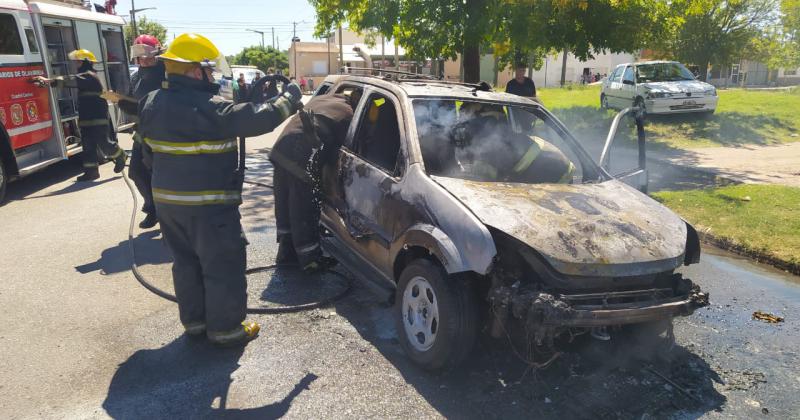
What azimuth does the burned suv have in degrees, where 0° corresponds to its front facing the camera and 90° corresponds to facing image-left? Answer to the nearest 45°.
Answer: approximately 315°

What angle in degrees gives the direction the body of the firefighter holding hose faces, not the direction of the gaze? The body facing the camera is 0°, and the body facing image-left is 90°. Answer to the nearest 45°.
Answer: approximately 225°

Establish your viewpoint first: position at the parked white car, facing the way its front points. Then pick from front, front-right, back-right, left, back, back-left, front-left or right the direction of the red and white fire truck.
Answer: right

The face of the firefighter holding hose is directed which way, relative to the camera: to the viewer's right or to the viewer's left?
to the viewer's right

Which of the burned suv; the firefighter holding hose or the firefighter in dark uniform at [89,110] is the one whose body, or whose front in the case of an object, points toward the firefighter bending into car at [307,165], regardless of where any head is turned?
the firefighter holding hose

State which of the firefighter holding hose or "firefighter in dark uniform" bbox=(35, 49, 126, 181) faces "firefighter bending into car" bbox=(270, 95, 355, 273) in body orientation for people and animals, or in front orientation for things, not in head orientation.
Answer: the firefighter holding hose

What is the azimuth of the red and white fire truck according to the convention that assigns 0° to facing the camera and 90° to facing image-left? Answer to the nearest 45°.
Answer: approximately 45°
